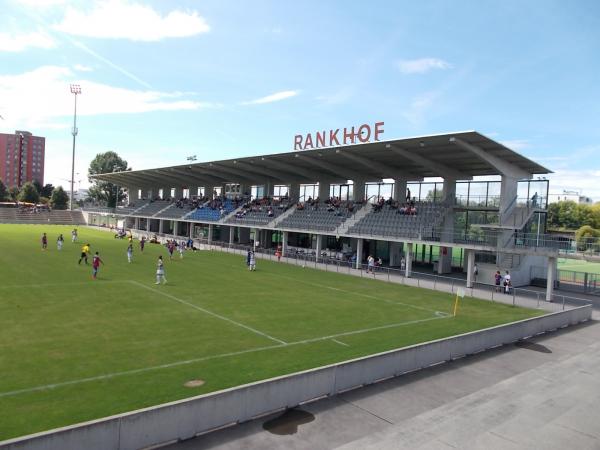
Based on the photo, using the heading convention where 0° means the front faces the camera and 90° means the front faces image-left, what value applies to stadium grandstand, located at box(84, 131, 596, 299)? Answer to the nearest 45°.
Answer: approximately 45°

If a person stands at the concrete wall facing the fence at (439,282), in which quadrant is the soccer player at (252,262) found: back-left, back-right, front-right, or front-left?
front-left

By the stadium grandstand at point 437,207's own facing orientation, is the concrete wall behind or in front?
in front

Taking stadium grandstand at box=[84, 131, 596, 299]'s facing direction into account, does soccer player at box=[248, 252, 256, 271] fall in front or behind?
in front

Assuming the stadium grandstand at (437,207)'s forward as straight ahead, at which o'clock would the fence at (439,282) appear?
The fence is roughly at 11 o'clock from the stadium grandstand.
